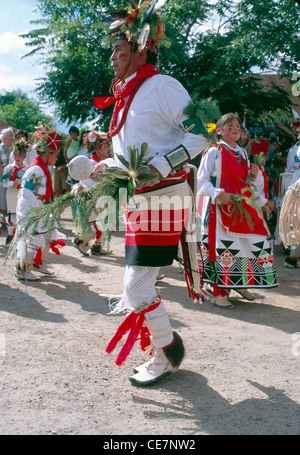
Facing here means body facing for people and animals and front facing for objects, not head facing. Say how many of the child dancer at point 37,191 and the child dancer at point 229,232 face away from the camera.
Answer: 0

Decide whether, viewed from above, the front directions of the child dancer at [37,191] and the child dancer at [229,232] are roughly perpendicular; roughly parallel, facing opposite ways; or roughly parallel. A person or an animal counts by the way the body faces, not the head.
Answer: roughly perpendicular

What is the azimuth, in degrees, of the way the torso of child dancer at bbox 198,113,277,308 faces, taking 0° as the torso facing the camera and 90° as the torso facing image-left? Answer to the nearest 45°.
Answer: approximately 315°

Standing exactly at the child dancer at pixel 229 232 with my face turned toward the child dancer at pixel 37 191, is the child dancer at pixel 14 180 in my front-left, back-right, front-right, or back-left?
front-right

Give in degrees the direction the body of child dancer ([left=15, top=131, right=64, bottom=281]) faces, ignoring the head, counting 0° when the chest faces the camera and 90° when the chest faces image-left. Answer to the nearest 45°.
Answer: approximately 270°

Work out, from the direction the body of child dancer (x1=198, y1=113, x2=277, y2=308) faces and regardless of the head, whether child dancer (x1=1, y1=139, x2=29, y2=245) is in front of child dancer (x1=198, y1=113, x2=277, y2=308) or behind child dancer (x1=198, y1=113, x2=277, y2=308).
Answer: behind

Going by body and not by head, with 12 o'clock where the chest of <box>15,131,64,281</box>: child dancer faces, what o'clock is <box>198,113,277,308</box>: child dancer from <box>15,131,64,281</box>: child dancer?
<box>198,113,277,308</box>: child dancer is roughly at 1 o'clock from <box>15,131,64,281</box>: child dancer.

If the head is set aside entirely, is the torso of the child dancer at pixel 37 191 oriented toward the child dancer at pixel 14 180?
no
